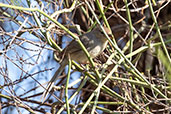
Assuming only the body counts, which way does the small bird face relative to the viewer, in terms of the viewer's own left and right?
facing to the right of the viewer
